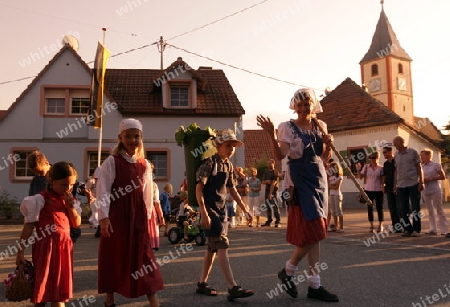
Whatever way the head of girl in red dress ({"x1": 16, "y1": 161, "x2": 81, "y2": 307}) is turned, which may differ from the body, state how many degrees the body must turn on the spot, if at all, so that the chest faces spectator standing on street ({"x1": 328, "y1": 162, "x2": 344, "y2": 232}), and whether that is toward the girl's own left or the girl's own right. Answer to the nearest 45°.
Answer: approximately 90° to the girl's own left

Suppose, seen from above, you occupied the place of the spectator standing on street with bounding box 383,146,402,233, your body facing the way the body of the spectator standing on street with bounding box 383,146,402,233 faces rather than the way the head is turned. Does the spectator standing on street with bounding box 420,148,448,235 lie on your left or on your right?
on your left

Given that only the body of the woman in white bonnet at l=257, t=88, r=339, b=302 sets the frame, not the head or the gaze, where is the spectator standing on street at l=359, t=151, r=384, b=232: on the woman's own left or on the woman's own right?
on the woman's own left

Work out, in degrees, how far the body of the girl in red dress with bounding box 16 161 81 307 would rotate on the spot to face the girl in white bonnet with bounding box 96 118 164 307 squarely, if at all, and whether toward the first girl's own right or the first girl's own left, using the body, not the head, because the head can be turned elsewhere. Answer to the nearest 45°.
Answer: approximately 45° to the first girl's own left

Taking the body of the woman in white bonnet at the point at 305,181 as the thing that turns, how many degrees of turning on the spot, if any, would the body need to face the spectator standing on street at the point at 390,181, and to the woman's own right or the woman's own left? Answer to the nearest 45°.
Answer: approximately 135° to the woman's own left

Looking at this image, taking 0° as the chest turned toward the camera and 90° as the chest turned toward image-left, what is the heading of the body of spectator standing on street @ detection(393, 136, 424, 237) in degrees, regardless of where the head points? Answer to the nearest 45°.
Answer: approximately 45°

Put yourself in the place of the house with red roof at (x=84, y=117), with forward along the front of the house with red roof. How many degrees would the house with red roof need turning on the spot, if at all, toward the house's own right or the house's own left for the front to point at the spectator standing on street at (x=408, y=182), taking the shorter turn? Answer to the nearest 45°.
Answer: approximately 45° to the house's own left
